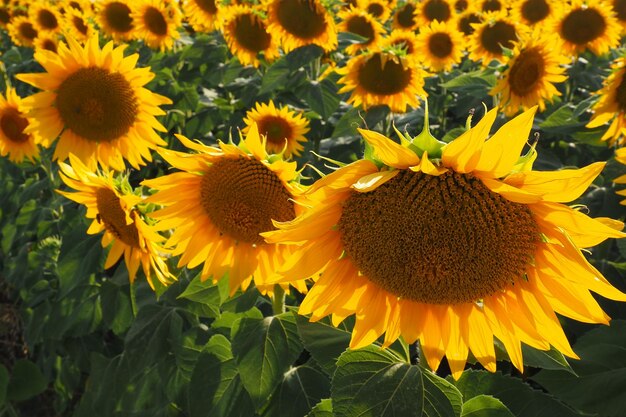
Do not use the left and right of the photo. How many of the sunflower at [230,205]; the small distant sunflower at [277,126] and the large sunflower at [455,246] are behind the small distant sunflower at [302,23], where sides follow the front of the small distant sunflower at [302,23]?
0

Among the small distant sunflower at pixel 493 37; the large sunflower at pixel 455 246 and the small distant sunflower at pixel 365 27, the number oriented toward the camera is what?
3

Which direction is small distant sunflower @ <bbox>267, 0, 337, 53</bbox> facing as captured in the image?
toward the camera

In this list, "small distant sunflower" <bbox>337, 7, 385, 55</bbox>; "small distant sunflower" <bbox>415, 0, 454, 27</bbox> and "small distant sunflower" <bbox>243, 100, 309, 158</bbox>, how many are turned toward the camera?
3

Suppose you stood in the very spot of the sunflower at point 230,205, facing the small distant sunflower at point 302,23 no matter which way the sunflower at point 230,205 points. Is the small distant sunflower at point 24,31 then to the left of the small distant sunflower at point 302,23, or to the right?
left

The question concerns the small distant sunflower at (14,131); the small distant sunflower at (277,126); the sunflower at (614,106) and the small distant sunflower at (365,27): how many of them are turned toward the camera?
4

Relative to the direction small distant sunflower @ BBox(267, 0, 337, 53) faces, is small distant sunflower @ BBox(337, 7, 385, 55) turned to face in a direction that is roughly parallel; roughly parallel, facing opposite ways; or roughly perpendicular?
roughly parallel

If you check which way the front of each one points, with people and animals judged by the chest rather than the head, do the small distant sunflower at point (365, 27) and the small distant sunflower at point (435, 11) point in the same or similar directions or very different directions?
same or similar directions

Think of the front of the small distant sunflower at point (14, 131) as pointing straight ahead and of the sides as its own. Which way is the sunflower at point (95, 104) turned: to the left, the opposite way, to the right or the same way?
the same way

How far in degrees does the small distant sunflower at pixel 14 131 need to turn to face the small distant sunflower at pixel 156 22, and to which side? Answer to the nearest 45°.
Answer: approximately 135° to its left

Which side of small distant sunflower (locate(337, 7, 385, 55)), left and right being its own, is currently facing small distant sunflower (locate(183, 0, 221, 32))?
right

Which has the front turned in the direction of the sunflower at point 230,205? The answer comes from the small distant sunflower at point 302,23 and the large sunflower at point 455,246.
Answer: the small distant sunflower

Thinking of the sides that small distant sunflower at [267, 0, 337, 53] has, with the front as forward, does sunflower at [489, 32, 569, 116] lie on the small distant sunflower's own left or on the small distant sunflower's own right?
on the small distant sunflower's own left

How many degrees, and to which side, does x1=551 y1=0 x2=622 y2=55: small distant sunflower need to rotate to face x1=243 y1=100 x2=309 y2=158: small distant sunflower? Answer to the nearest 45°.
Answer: approximately 45° to its right

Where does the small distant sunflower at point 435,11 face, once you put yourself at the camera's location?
facing the viewer
